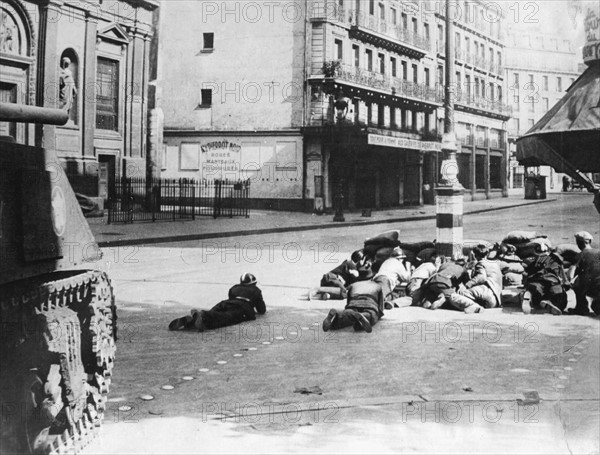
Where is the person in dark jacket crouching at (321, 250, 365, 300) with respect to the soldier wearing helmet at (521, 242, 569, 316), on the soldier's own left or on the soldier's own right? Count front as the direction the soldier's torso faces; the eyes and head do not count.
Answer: on the soldier's own left

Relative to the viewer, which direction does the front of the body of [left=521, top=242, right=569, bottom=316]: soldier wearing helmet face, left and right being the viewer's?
facing away from the viewer

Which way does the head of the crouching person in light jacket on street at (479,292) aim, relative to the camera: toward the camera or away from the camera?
away from the camera

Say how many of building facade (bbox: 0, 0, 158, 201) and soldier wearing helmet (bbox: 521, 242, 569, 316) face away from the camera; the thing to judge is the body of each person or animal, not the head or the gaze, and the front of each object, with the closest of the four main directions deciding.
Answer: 1

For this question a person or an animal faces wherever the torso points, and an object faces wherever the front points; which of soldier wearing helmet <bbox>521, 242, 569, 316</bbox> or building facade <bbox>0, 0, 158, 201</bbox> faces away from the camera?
the soldier wearing helmet

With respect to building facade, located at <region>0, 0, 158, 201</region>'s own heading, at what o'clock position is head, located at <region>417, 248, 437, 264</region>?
The head is roughly at 1 o'clock from the building facade.

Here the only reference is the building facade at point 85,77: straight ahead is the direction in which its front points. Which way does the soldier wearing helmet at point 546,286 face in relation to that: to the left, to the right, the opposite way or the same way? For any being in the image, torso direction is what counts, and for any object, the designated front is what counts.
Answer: to the left
